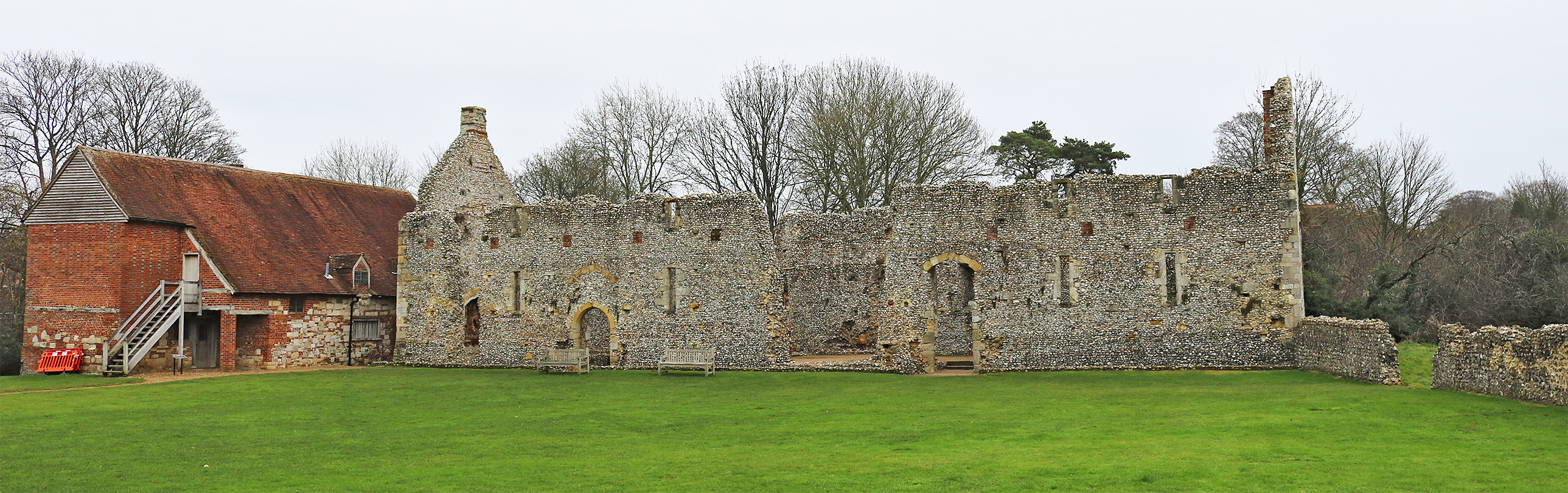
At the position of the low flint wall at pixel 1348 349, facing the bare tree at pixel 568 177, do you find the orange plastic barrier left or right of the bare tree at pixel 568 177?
left

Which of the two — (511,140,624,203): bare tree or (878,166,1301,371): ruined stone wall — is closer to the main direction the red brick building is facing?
the ruined stone wall

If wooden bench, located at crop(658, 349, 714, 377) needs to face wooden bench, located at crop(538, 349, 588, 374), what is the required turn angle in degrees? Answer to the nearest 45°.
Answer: approximately 135° to its right

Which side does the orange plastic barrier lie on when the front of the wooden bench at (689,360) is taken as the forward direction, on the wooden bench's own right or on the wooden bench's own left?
on the wooden bench's own right

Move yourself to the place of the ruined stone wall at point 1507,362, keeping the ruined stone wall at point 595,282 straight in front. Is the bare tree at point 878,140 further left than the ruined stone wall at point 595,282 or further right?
right

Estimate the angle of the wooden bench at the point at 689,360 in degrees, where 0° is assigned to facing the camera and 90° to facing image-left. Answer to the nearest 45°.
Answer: approximately 0°

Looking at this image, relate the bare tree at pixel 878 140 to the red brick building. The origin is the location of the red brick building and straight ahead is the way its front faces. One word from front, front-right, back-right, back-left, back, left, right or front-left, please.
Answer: front-left

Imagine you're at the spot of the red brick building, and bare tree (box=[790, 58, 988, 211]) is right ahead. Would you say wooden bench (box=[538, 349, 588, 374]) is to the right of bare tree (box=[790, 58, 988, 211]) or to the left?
right
